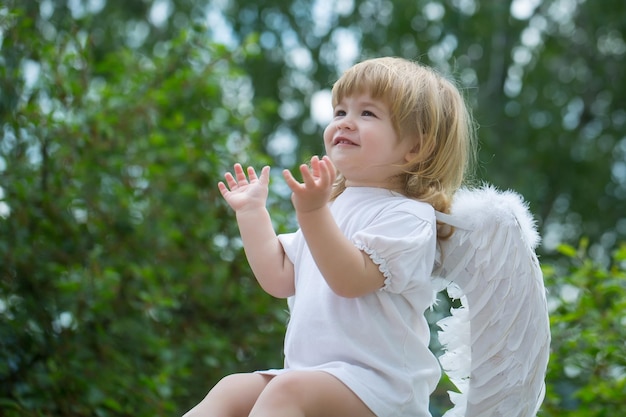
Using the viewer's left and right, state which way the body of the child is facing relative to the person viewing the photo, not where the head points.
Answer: facing the viewer and to the left of the viewer

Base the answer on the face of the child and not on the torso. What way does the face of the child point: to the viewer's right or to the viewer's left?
to the viewer's left
